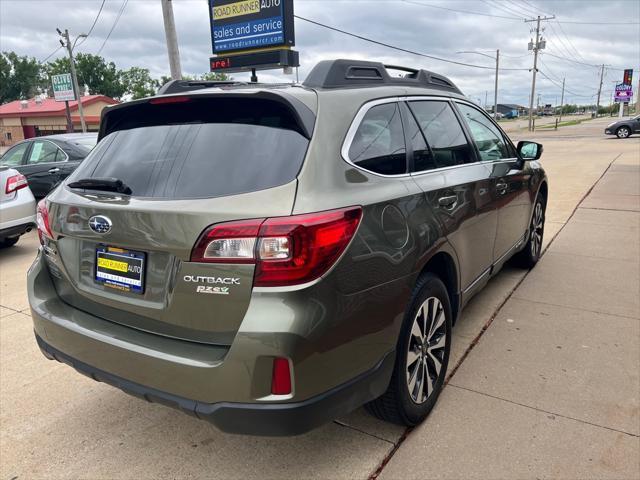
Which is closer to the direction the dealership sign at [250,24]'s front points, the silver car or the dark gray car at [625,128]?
the silver car

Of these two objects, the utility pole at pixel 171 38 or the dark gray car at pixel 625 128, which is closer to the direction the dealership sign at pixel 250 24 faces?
the utility pole

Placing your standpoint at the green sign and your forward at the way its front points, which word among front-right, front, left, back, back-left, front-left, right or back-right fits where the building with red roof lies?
back

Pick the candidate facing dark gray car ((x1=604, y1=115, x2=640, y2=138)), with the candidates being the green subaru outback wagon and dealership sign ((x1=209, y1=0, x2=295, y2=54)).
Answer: the green subaru outback wagon

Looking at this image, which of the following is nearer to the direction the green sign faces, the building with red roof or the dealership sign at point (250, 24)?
the dealership sign

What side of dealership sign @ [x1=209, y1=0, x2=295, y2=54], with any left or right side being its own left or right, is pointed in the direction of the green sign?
right

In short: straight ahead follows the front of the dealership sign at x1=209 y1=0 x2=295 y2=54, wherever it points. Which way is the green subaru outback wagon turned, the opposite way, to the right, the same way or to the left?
the opposite way

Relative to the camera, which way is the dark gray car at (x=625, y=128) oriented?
to the viewer's left

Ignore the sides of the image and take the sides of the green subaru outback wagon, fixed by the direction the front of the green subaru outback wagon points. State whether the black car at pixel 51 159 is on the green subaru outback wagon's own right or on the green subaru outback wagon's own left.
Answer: on the green subaru outback wagon's own left

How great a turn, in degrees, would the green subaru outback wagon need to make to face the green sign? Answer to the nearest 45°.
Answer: approximately 45° to its left

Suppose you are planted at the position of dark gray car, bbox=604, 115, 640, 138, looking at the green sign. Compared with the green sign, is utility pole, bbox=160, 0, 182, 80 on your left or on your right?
left
